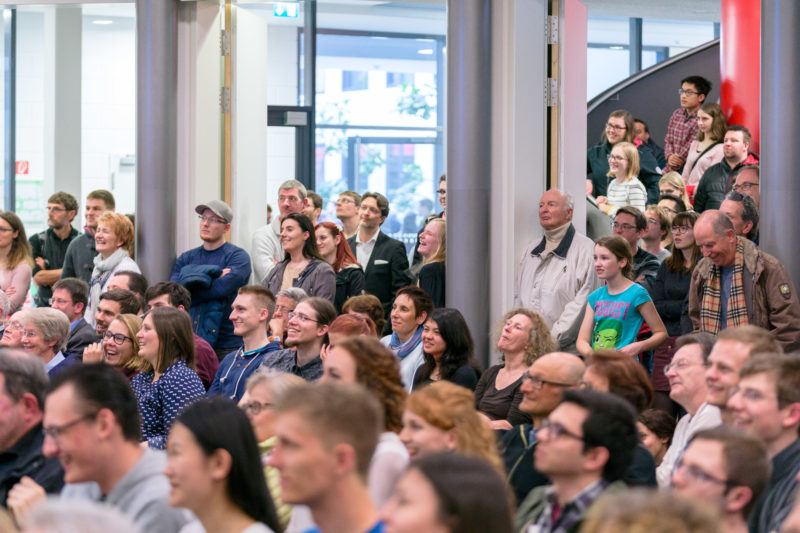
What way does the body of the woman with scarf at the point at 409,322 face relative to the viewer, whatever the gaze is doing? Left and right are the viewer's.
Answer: facing the viewer and to the left of the viewer

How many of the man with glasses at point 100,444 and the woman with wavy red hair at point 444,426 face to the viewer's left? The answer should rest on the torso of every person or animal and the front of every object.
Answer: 2

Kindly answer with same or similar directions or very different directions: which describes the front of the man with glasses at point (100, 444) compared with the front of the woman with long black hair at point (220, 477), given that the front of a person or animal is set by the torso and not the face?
same or similar directions

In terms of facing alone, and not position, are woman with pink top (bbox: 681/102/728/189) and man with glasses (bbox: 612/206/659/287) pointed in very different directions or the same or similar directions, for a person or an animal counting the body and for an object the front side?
same or similar directions

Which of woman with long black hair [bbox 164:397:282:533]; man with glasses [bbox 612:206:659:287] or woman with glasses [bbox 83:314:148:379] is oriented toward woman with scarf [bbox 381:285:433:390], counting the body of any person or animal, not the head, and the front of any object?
the man with glasses

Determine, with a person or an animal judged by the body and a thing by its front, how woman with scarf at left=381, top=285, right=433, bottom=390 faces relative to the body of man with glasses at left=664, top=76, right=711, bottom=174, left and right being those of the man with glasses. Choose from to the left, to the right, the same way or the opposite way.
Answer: the same way

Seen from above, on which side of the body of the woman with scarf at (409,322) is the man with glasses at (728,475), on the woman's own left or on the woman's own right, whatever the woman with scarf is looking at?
on the woman's own left

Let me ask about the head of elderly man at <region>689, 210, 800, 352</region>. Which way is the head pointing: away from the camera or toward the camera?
toward the camera

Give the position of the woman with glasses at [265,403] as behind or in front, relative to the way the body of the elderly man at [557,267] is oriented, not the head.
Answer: in front

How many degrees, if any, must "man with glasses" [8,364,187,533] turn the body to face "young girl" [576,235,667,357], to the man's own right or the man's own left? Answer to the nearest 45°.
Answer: approximately 135° to the man's own right

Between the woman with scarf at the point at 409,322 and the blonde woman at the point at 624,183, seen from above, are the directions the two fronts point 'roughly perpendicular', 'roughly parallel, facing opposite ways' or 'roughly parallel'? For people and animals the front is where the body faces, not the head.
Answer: roughly parallel

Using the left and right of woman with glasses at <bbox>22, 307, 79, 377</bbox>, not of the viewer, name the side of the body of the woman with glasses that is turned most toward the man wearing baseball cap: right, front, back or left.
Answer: back

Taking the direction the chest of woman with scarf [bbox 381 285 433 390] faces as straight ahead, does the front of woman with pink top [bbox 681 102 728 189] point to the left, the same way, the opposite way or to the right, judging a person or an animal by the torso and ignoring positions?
the same way

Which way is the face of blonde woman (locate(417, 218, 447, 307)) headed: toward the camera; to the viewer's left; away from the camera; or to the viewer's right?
to the viewer's left

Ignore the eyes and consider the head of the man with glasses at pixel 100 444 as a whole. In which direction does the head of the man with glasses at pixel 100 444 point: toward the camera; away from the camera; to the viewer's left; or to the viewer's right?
to the viewer's left

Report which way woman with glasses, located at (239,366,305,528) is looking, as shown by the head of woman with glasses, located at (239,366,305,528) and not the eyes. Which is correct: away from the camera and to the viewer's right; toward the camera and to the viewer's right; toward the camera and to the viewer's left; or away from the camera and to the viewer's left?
toward the camera and to the viewer's left

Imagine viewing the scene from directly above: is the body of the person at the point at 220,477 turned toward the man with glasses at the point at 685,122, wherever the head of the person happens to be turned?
no
